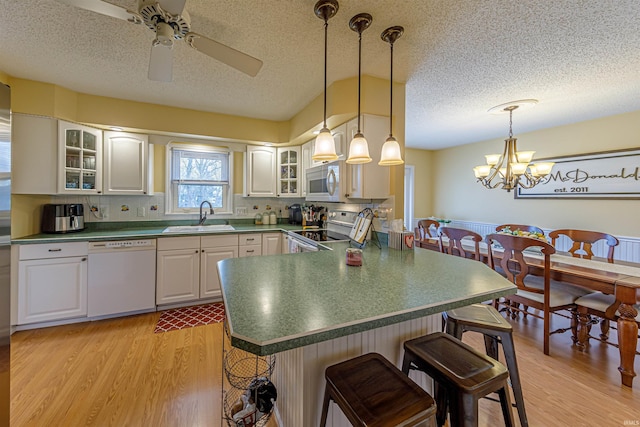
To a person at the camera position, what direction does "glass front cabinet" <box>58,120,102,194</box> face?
facing the viewer and to the right of the viewer

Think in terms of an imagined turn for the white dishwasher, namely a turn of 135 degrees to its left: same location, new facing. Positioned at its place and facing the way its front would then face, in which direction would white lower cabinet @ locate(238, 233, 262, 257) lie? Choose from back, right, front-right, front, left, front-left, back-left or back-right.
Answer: right

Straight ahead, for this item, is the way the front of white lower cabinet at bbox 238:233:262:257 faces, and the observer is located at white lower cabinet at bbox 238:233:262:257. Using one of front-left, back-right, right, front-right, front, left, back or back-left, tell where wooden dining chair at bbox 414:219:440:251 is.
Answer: left

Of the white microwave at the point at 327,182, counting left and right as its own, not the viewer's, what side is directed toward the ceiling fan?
front

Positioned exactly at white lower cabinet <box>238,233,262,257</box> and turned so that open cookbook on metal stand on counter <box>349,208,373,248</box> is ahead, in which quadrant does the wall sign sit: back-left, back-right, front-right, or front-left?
front-left

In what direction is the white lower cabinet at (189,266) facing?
toward the camera

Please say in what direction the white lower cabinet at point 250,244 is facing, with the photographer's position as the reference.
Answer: facing the viewer

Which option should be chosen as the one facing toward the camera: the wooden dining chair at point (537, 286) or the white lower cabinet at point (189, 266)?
the white lower cabinet

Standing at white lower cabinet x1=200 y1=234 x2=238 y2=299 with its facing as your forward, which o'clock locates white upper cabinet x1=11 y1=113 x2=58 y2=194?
The white upper cabinet is roughly at 3 o'clock from the white lower cabinet.

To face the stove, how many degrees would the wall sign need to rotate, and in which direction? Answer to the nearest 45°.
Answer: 0° — it already faces it

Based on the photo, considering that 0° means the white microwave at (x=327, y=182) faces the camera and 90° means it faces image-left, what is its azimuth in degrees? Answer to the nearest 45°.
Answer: approximately 45°

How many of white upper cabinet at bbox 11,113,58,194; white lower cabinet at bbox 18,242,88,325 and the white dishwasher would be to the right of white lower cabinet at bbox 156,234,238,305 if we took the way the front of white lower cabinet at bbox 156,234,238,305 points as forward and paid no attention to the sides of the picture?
3

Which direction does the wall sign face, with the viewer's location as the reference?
facing the viewer and to the left of the viewer

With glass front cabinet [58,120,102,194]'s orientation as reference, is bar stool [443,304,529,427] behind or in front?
in front

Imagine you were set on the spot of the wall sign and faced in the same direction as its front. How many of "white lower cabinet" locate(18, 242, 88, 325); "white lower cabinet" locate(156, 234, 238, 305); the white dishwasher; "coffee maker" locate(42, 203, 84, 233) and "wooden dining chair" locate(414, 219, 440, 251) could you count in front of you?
5

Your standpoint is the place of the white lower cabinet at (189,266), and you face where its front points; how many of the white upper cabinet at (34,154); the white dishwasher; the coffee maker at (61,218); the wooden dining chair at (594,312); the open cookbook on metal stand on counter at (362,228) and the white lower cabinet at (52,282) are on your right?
4
